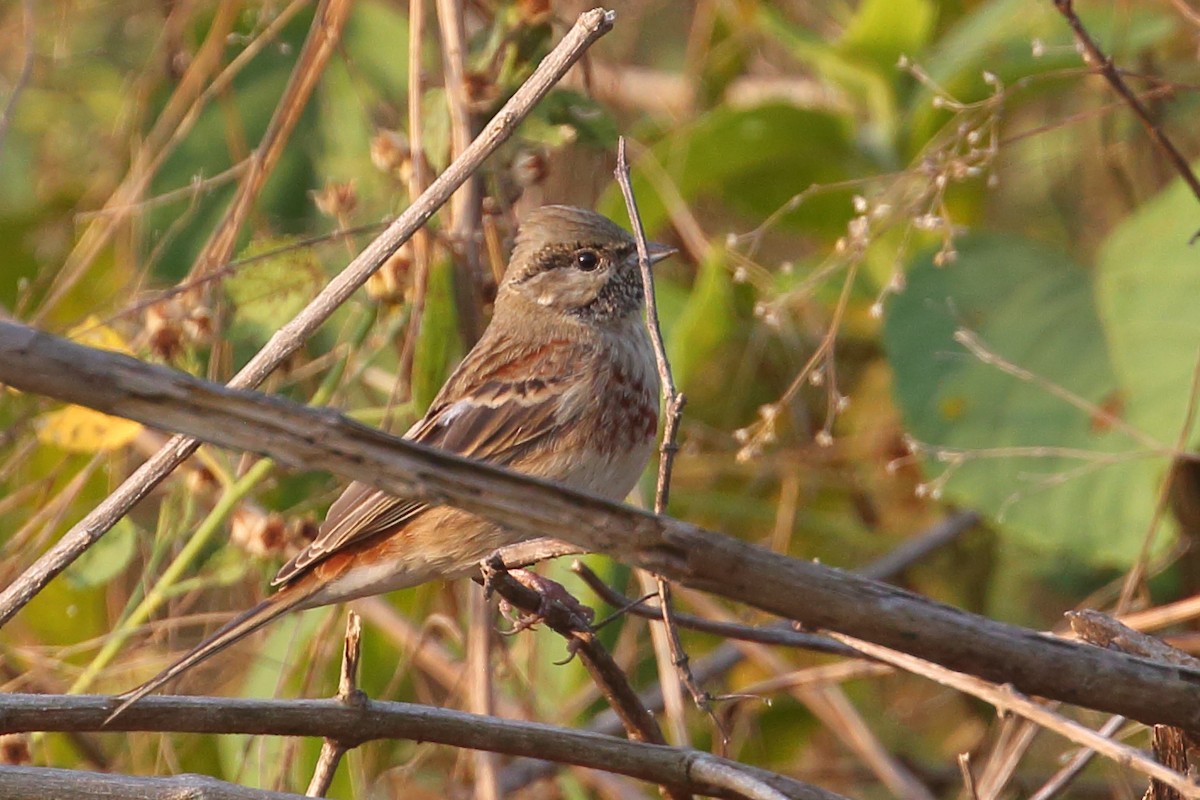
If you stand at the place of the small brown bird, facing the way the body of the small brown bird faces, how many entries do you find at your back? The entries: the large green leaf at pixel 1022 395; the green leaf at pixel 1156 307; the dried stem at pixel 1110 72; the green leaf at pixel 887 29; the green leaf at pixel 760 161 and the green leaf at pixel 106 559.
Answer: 1

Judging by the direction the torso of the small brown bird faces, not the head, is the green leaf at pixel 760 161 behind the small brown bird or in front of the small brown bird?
in front

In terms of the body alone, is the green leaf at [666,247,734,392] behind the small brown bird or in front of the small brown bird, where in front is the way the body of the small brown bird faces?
in front

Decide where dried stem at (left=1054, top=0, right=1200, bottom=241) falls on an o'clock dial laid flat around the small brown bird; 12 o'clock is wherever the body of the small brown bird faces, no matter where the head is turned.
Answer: The dried stem is roughly at 11 o'clock from the small brown bird.

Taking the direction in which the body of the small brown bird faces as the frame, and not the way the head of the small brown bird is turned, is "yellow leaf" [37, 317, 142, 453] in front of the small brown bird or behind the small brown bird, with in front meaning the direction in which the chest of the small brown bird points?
behind

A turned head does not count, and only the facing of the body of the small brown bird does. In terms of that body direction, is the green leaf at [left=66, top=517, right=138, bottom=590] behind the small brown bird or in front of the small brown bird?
behind

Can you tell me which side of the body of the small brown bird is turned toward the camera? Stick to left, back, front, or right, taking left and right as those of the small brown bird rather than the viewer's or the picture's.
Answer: right

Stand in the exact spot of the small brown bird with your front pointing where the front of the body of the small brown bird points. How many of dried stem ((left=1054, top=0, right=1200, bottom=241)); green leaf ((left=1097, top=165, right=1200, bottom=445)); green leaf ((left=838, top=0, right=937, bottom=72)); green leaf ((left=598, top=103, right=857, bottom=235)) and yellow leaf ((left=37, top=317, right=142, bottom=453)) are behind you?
1

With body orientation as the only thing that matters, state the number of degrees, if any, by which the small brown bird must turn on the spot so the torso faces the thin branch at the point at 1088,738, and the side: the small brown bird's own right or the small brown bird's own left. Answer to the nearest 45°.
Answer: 0° — it already faces it
